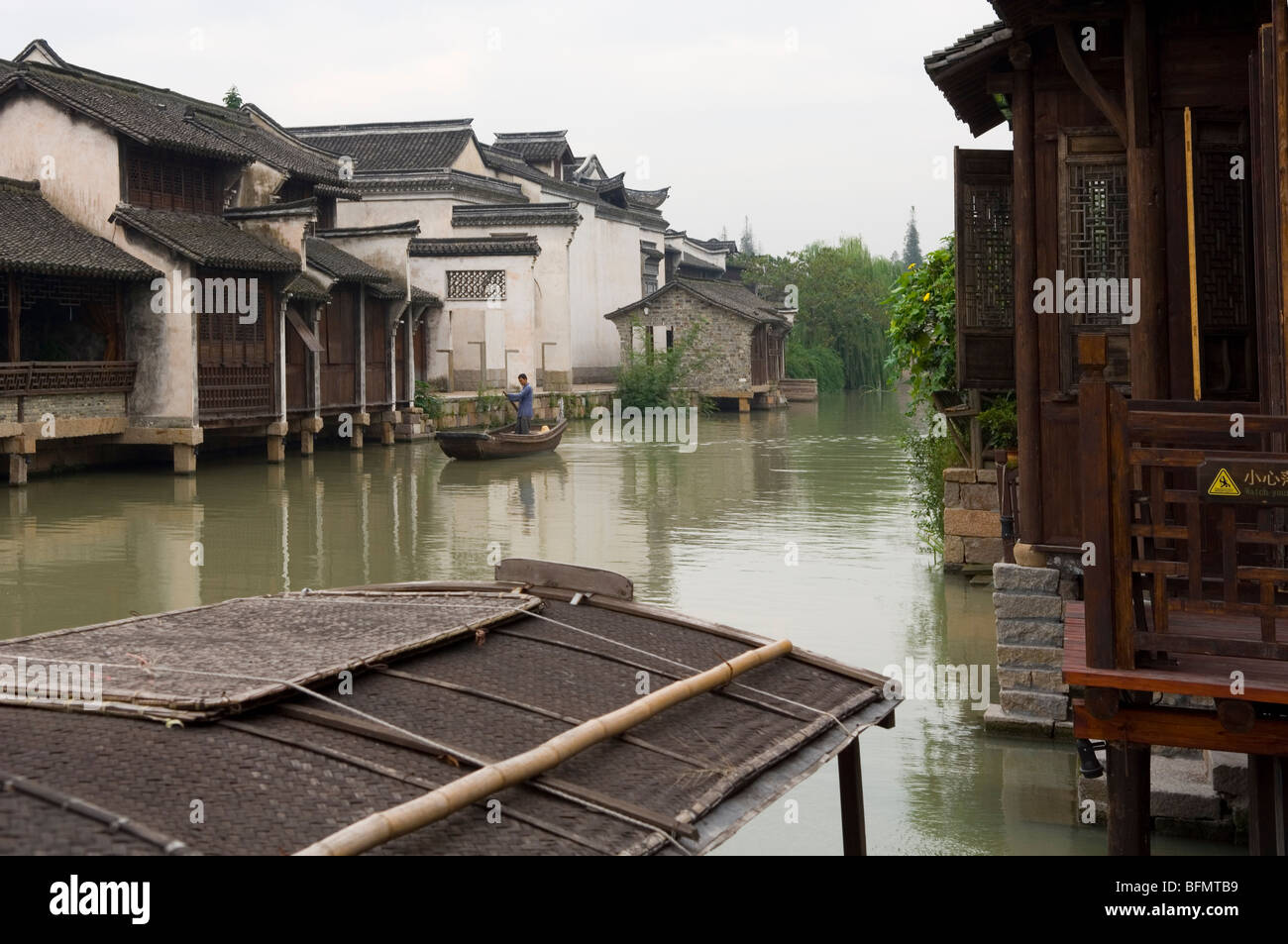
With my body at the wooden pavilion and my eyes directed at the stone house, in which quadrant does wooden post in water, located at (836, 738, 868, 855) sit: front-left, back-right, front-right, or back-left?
back-left

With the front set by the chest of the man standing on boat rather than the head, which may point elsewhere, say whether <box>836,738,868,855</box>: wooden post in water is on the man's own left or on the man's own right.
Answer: on the man's own left

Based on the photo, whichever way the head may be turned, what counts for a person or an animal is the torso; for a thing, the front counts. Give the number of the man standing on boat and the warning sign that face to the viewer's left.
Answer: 1

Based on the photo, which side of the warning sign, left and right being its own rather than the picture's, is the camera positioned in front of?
front

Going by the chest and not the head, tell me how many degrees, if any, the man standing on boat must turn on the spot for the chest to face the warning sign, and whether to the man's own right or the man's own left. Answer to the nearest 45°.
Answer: approximately 90° to the man's own left

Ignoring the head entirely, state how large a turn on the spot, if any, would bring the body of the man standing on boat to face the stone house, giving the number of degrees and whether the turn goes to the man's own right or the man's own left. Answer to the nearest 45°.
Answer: approximately 90° to the man's own right

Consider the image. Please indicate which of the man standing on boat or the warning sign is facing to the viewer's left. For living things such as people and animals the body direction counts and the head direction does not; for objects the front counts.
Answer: the man standing on boat

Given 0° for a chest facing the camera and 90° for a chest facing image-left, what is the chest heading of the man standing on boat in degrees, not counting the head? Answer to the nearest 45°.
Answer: approximately 90°
